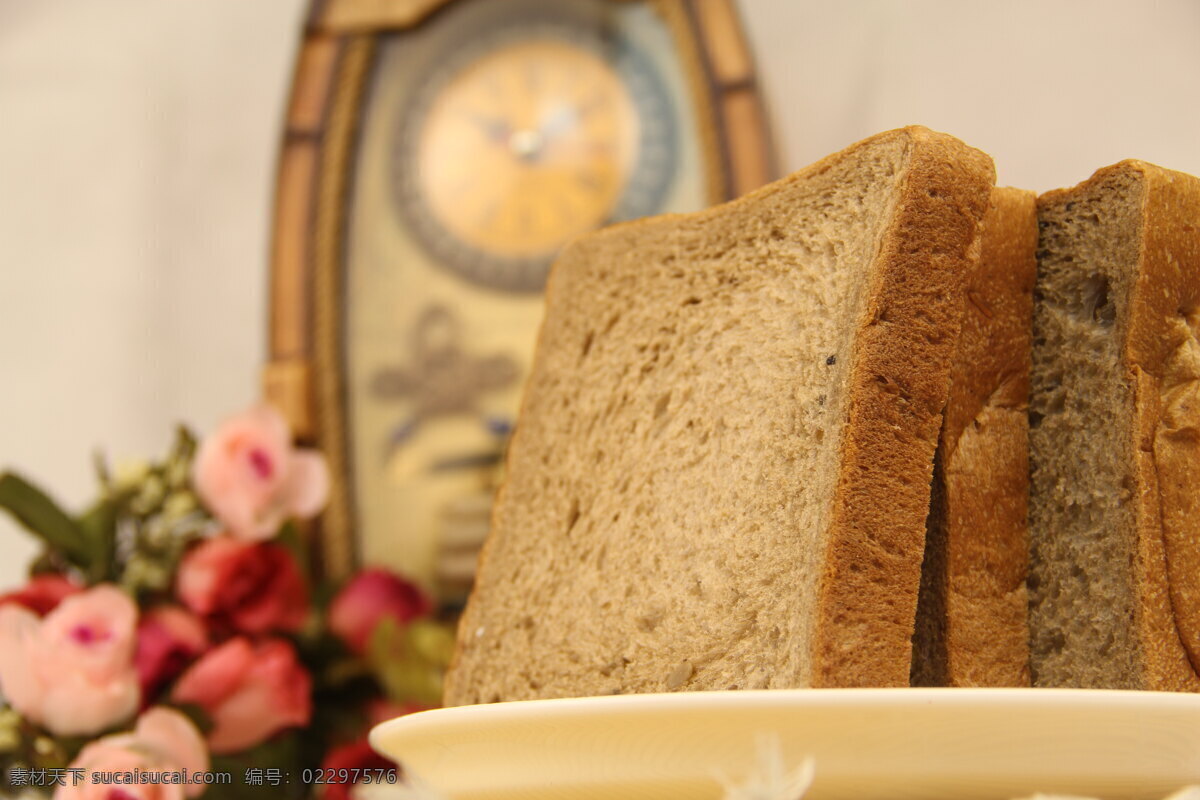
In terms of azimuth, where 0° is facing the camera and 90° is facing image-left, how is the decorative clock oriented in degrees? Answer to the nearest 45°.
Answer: approximately 0°

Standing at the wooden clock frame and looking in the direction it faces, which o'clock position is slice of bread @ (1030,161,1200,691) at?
The slice of bread is roughly at 11 o'clock from the wooden clock frame.
